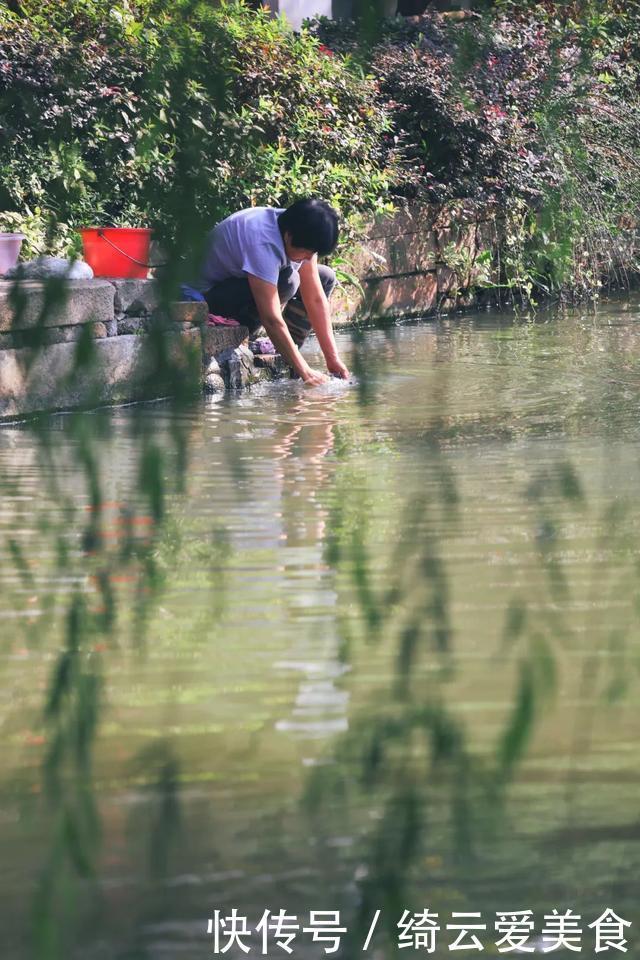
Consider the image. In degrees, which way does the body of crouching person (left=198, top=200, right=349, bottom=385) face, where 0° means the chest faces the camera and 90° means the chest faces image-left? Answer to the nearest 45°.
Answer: approximately 315°

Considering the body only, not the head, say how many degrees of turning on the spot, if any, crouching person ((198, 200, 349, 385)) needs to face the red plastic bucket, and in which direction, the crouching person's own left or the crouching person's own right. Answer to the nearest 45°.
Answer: approximately 135° to the crouching person's own right

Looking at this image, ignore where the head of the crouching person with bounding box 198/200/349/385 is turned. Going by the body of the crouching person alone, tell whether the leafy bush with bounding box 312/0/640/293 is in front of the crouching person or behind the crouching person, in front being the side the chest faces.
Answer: in front

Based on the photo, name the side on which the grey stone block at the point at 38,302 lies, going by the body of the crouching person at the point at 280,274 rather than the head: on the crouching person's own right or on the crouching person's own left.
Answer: on the crouching person's own right

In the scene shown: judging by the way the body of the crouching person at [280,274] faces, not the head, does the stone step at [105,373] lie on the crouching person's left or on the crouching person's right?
on the crouching person's right

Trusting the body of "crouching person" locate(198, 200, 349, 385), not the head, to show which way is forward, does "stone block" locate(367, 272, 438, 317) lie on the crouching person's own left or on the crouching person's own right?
on the crouching person's own left
